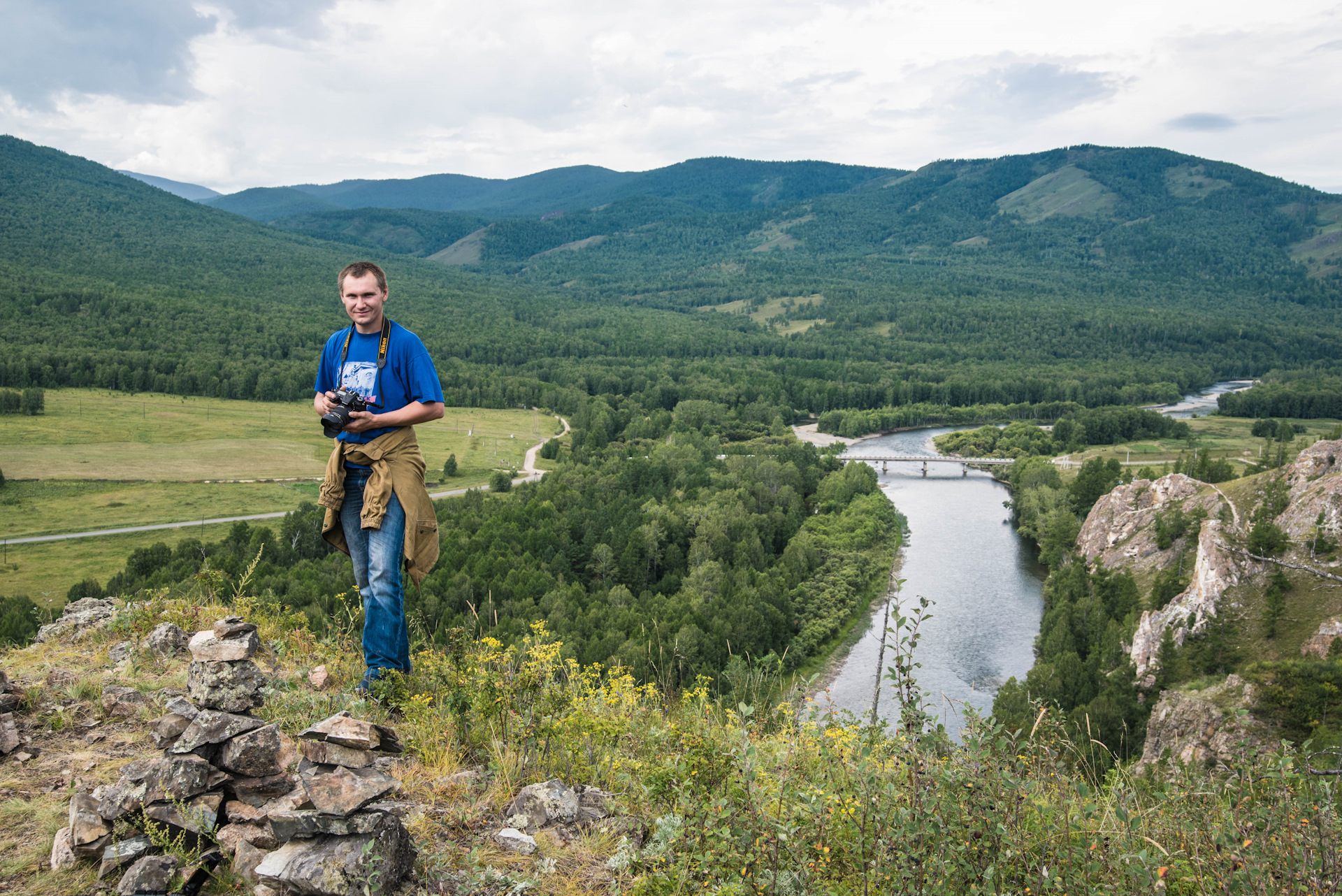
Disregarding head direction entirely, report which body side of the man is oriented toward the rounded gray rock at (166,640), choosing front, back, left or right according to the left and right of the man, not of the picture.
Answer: right

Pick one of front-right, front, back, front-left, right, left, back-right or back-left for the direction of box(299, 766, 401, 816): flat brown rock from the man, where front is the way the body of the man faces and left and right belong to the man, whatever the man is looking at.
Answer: front-left

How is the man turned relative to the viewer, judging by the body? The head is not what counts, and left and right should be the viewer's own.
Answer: facing the viewer and to the left of the viewer

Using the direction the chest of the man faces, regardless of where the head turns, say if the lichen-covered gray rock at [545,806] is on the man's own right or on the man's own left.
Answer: on the man's own left

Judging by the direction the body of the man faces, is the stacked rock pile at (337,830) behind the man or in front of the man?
in front

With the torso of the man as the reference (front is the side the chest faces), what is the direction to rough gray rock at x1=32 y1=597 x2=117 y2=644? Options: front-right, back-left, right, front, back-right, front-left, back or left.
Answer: right

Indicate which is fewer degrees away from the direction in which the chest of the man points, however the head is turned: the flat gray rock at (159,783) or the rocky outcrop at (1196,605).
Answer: the flat gray rock

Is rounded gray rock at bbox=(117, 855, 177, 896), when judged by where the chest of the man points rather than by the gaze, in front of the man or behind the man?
in front

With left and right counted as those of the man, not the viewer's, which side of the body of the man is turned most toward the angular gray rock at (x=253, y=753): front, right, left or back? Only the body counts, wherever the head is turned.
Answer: front
